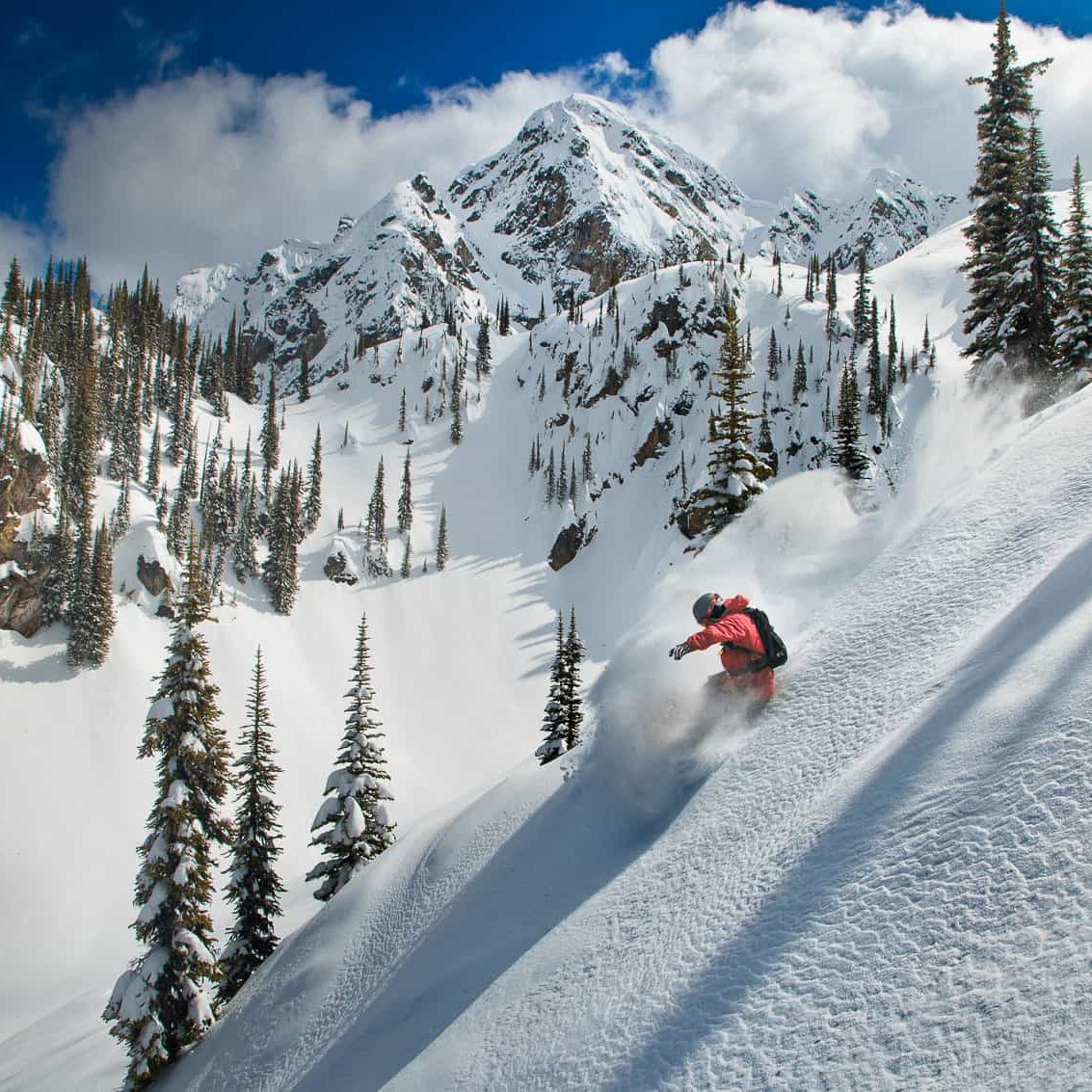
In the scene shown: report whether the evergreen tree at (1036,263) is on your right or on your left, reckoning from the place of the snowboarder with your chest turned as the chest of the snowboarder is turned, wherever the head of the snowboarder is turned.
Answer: on your right

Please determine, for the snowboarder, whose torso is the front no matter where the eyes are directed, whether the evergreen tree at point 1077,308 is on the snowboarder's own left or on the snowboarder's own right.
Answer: on the snowboarder's own right

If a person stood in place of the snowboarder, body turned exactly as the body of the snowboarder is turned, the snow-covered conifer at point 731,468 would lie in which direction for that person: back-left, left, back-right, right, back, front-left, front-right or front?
right

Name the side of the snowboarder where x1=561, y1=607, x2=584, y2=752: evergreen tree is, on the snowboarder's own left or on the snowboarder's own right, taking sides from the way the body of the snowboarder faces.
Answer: on the snowboarder's own right

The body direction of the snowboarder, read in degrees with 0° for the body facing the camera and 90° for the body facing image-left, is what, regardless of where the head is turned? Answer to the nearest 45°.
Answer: approximately 90°
